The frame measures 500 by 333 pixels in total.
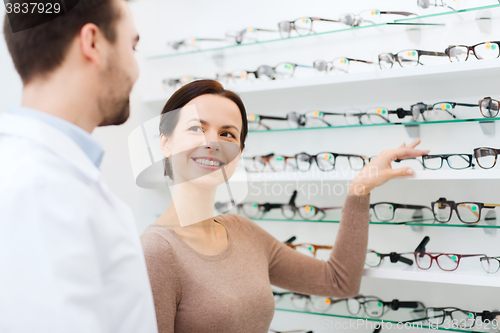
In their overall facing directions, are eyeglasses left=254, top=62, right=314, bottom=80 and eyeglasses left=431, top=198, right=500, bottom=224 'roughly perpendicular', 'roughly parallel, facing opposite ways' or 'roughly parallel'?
roughly parallel

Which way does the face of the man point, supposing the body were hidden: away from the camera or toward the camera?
away from the camera

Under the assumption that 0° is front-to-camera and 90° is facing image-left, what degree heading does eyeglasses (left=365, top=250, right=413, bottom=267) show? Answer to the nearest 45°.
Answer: approximately 45°

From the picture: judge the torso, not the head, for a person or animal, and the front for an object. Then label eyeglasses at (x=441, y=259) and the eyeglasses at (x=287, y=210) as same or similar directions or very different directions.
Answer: same or similar directions

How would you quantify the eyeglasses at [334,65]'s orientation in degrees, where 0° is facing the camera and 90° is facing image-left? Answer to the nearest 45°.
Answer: approximately 45°

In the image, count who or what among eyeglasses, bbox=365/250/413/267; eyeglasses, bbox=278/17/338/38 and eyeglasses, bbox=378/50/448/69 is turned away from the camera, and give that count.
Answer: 0

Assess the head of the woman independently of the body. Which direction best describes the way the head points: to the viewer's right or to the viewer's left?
to the viewer's left
